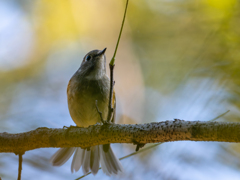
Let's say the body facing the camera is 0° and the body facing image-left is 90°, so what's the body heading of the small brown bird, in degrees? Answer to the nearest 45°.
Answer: approximately 315°
